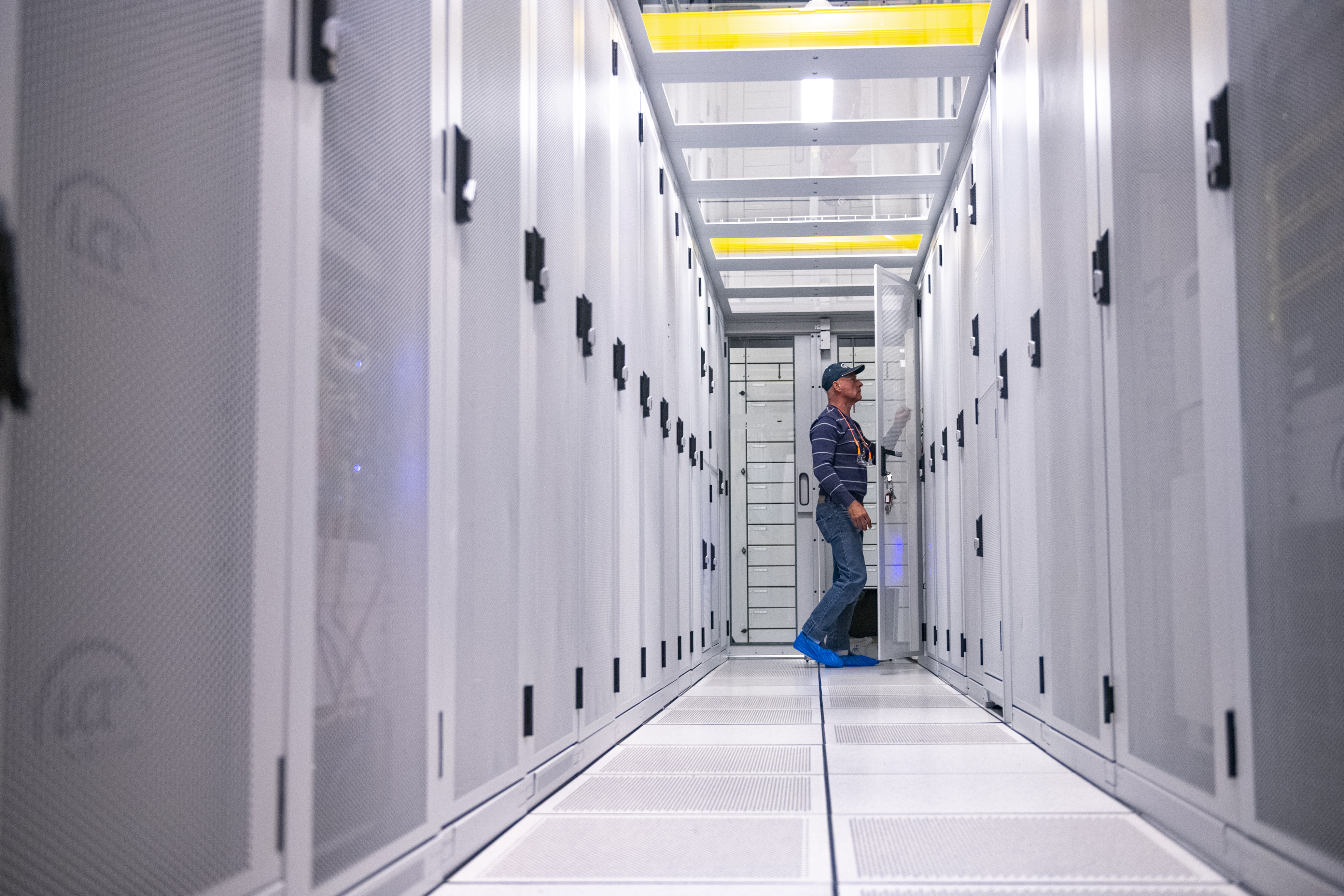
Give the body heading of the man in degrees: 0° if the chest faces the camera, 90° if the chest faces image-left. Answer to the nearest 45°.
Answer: approximately 270°

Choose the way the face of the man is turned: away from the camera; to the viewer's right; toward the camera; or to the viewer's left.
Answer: to the viewer's right
